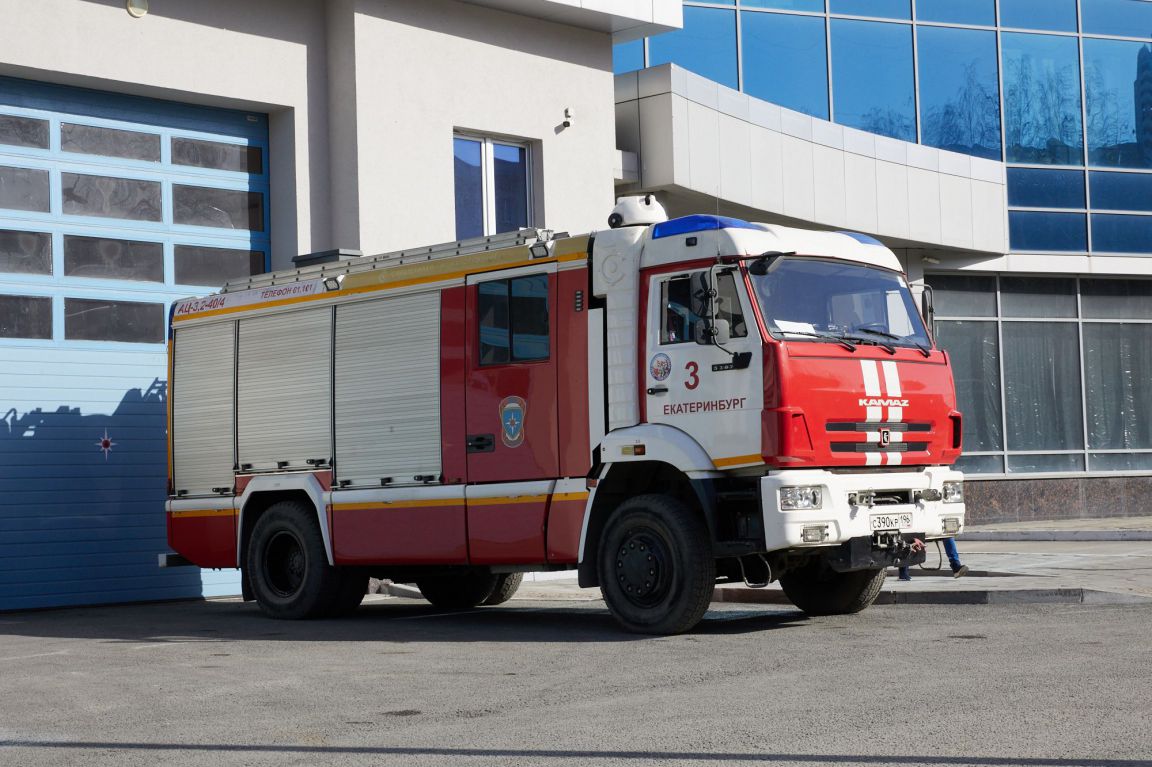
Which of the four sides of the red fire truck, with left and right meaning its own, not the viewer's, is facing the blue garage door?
back

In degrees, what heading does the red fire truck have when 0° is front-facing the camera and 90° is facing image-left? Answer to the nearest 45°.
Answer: approximately 315°

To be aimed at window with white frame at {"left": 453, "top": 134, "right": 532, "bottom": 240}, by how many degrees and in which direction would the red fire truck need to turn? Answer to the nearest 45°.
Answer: approximately 135° to its left
